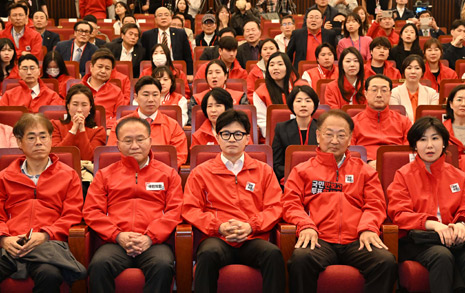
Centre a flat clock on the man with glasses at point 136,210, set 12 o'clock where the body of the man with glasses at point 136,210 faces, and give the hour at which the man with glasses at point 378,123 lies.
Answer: the man with glasses at point 378,123 is roughly at 8 o'clock from the man with glasses at point 136,210.

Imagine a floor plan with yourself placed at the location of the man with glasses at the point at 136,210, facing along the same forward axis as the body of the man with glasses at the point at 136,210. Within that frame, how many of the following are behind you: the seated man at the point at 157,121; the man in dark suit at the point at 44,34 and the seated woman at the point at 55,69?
3

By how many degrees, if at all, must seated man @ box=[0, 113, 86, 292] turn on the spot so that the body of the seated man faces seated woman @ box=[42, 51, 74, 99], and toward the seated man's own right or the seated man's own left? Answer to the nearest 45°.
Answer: approximately 180°

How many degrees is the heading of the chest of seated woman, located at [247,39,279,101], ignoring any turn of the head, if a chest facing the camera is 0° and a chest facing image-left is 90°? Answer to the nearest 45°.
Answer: approximately 0°

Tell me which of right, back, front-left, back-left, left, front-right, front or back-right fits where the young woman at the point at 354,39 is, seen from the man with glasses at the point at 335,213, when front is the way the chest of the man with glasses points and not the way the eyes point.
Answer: back
